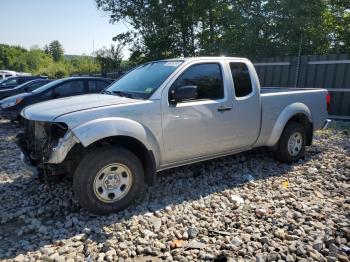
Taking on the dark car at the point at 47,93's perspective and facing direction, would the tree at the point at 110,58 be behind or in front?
behind

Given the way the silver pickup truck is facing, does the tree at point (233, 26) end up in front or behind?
behind

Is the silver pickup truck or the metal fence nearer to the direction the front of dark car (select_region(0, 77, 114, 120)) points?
the silver pickup truck

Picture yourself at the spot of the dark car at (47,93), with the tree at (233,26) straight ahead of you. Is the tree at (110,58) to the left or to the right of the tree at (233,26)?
left

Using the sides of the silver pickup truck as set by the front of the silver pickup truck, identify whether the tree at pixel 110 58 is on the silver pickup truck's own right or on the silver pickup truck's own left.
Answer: on the silver pickup truck's own right

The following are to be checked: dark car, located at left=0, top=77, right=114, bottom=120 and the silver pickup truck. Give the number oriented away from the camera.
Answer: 0

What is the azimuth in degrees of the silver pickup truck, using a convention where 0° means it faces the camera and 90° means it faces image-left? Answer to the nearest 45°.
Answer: approximately 45°

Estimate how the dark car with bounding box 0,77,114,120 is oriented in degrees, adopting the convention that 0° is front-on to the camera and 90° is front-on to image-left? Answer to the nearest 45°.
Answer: approximately 45°

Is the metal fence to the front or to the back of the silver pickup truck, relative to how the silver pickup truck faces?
to the back
